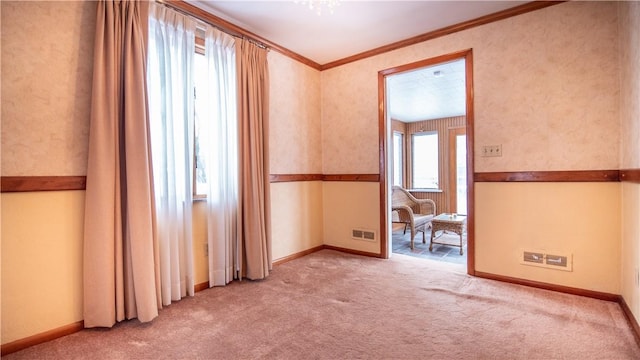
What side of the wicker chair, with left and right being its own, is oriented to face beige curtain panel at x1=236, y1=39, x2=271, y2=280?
right

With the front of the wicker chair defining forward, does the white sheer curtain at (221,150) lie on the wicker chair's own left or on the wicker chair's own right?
on the wicker chair's own right

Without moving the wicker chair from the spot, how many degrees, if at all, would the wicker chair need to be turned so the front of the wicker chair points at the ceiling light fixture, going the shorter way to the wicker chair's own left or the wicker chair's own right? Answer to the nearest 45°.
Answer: approximately 45° to the wicker chair's own right

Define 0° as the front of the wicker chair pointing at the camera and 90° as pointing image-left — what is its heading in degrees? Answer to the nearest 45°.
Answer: approximately 315°

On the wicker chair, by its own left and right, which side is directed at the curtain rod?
right

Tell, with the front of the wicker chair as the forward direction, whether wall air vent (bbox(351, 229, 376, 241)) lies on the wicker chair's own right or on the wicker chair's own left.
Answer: on the wicker chair's own right

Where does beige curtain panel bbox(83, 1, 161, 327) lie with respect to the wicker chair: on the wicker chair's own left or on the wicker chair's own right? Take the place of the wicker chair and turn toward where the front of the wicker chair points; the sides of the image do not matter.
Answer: on the wicker chair's own right
